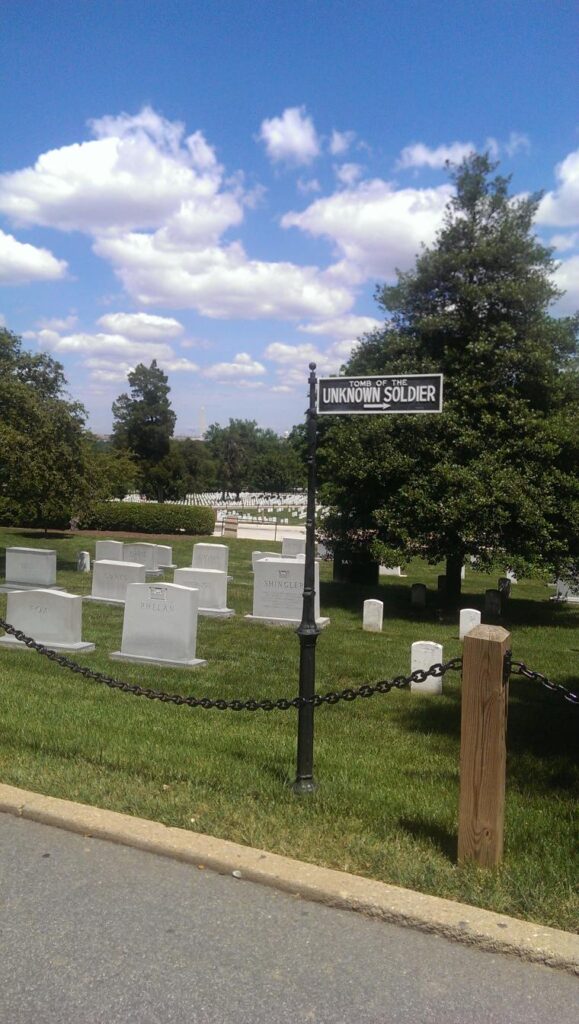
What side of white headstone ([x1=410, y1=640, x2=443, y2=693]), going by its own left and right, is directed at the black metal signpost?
front

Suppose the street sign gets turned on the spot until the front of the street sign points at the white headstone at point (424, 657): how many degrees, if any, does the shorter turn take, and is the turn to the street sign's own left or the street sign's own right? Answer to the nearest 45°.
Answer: approximately 180°

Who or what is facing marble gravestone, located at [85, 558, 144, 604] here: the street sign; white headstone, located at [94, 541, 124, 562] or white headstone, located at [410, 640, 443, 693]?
white headstone, located at [94, 541, 124, 562]

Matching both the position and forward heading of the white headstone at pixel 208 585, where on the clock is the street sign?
The street sign is roughly at 12 o'clock from the white headstone.

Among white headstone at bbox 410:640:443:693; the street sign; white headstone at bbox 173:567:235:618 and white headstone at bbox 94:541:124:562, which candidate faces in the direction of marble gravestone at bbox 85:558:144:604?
white headstone at bbox 94:541:124:562

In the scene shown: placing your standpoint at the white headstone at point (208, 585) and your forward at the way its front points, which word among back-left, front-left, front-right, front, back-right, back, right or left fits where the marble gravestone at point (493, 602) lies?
left

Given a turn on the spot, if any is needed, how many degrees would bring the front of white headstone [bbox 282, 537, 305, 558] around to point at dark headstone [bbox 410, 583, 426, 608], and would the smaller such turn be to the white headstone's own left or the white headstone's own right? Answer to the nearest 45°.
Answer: approximately 45° to the white headstone's own left

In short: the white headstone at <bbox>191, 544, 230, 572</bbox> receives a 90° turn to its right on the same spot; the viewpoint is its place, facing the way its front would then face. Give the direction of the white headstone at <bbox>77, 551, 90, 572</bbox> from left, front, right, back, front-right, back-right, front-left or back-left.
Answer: front-right
